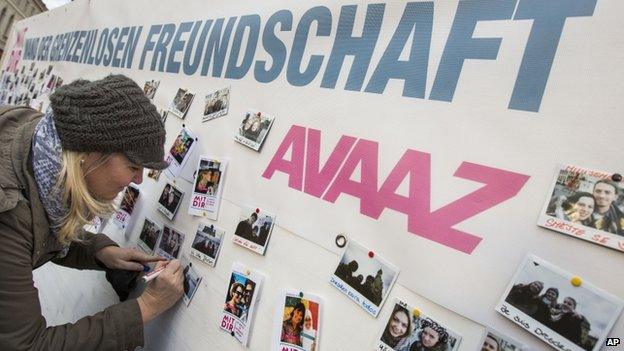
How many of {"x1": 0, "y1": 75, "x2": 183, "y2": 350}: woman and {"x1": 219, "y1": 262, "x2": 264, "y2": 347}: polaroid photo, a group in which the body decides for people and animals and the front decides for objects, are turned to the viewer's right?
1

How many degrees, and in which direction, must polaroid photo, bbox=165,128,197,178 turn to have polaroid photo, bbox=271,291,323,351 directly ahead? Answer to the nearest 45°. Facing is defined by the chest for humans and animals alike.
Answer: approximately 90° to its left

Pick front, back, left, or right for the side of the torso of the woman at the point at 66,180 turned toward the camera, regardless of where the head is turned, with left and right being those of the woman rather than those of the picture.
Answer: right

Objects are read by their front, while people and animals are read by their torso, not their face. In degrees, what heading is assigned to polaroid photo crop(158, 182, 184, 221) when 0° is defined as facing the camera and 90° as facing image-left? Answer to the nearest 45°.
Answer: approximately 45°

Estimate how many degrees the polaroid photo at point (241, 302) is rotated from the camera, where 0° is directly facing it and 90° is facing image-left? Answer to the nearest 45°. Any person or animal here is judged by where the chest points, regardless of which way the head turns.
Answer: approximately 45°
